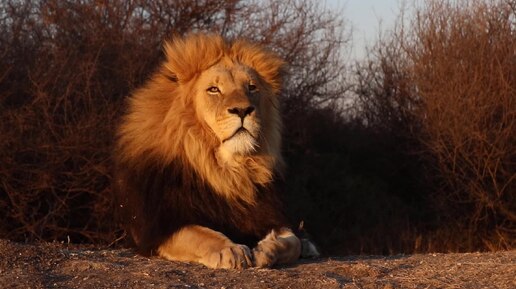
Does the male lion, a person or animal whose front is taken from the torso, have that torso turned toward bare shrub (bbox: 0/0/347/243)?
no

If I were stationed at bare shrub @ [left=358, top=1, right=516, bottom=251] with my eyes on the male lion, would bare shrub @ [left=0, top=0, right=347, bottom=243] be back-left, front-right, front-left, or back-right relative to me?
front-right

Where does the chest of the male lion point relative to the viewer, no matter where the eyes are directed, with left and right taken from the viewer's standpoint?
facing the viewer and to the right of the viewer

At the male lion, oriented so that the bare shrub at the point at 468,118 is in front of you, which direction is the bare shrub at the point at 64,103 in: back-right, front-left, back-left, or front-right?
front-left

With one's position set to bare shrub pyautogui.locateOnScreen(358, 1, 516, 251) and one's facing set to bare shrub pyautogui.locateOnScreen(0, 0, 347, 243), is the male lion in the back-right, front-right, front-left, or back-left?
front-left

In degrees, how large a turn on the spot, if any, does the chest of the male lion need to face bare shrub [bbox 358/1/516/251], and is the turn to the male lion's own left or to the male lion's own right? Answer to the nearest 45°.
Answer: approximately 90° to the male lion's own left

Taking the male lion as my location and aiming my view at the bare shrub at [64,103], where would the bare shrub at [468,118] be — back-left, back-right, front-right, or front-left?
front-right
